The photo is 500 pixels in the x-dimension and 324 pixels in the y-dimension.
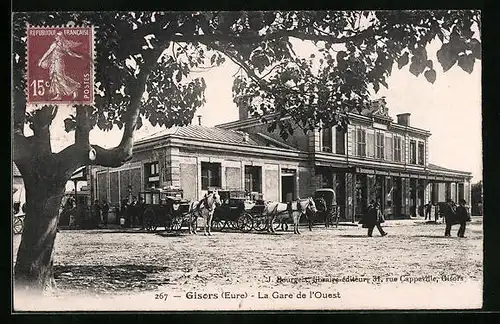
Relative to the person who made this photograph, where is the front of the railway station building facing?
facing the viewer and to the right of the viewer

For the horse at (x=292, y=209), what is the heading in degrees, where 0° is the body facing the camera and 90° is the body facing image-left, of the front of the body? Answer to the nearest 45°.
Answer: approximately 270°

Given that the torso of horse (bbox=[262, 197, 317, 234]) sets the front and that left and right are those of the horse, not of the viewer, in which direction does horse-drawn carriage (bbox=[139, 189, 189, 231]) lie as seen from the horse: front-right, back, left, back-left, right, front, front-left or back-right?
back

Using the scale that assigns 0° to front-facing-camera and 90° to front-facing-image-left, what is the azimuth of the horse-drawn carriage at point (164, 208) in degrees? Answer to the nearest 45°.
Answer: approximately 270°

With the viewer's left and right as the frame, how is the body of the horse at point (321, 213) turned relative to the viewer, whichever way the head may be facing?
facing the viewer and to the left of the viewer

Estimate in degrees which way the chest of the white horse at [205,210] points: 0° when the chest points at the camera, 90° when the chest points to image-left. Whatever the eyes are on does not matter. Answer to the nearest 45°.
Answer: approximately 315°

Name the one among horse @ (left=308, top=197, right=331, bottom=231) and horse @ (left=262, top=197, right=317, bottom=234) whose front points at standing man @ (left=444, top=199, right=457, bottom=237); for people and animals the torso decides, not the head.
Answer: horse @ (left=262, top=197, right=317, bottom=234)
